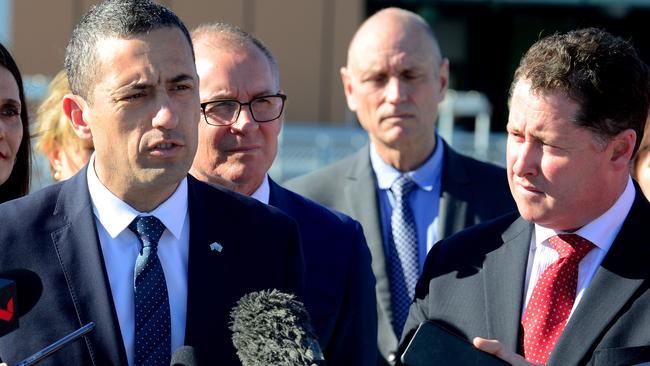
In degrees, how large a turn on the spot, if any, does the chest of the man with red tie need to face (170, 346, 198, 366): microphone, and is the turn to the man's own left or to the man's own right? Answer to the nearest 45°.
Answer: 0° — they already face it

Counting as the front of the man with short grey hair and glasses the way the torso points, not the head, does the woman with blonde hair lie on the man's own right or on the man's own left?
on the man's own right

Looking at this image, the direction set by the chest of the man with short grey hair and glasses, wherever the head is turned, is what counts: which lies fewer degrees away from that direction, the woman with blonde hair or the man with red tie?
the man with red tie

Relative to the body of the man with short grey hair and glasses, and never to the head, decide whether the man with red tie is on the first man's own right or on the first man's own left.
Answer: on the first man's own left

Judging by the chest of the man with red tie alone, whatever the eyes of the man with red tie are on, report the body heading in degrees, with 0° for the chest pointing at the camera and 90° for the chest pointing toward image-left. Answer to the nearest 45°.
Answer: approximately 45°

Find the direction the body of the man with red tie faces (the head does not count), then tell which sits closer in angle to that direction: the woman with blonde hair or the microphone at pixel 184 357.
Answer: the microphone

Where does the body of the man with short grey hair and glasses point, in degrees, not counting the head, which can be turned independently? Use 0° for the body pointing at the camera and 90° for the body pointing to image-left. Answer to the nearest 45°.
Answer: approximately 0°
